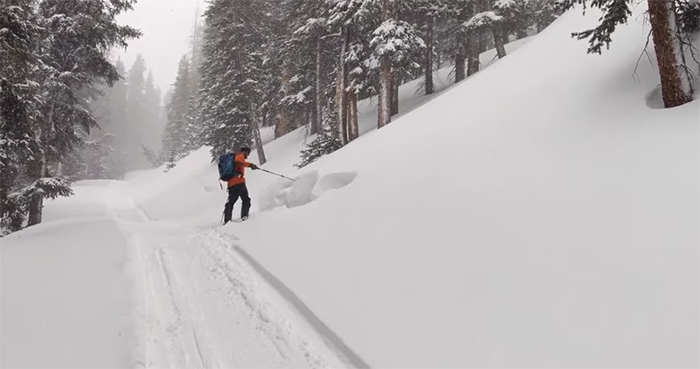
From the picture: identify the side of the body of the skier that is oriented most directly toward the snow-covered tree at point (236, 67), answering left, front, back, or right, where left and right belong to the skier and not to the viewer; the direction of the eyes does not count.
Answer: left

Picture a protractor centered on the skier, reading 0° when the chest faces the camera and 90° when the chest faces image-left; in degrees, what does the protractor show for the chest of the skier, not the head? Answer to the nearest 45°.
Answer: approximately 270°
